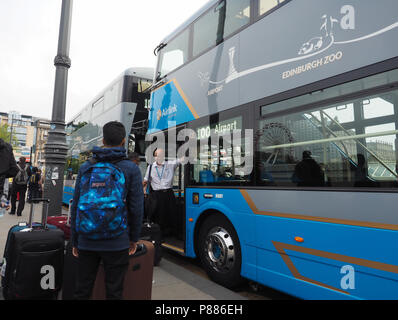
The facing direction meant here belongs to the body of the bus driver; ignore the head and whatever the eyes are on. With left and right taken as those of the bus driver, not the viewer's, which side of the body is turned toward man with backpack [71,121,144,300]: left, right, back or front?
front

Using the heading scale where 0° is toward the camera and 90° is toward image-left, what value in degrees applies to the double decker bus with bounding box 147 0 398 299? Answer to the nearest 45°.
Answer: approximately 135°

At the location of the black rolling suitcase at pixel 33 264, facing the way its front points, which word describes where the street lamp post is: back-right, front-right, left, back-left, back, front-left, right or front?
back

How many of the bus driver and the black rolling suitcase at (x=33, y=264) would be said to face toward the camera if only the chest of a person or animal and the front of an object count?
2

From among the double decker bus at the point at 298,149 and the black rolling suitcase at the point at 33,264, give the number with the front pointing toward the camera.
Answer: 1

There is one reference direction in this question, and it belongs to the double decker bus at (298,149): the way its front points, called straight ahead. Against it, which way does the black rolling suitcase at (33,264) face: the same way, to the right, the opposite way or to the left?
the opposite way

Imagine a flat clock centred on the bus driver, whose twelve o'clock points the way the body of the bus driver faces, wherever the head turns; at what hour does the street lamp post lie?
The street lamp post is roughly at 3 o'clock from the bus driver.

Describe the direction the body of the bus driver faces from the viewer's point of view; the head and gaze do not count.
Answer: toward the camera

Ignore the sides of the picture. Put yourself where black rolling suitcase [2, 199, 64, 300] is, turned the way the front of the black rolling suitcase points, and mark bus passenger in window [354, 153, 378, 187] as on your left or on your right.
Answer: on your left

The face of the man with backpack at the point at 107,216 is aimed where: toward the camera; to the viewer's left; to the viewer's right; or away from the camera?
away from the camera

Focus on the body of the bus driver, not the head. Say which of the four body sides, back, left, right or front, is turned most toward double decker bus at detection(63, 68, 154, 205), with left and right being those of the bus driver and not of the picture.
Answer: back

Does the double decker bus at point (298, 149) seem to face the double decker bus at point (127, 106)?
yes

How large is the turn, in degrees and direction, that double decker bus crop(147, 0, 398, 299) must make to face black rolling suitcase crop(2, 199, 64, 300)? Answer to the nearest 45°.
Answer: approximately 45° to its left

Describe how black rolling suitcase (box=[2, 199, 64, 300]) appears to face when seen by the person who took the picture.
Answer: facing the viewer
